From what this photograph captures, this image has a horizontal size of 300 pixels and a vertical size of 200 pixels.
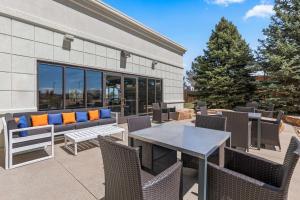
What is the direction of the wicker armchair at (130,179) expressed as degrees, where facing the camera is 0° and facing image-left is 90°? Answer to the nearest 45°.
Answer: approximately 225°

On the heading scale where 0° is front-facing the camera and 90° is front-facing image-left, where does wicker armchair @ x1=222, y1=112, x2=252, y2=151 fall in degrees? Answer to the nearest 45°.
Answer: approximately 225°

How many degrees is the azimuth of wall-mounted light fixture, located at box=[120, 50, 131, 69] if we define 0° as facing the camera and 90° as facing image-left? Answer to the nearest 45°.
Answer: approximately 315°

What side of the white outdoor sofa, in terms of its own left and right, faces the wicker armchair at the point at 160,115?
left

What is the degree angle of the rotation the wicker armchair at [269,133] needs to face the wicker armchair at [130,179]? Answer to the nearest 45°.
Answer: approximately 90° to its left

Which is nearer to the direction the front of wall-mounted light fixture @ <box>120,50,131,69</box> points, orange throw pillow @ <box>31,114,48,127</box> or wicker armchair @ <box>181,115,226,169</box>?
the wicker armchair

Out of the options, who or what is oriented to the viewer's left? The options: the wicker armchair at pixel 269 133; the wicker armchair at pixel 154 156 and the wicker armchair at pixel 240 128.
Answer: the wicker armchair at pixel 269 133

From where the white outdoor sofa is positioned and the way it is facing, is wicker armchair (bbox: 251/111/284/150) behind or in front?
in front

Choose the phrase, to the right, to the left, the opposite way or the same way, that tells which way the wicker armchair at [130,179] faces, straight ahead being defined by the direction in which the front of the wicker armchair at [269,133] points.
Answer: to the right

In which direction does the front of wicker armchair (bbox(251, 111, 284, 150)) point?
to the viewer's left
